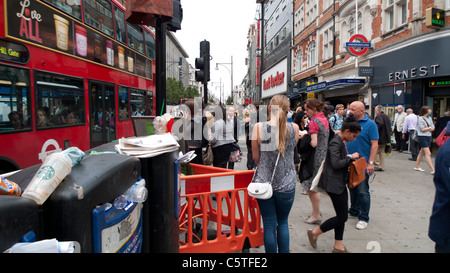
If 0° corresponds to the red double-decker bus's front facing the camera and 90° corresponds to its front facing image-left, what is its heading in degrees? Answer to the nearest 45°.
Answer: approximately 45°

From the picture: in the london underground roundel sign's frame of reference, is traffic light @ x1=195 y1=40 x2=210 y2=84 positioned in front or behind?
in front

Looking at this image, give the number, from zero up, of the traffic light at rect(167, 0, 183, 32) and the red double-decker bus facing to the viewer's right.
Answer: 0

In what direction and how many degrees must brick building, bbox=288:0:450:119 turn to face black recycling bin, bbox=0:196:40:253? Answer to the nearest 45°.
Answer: approximately 45° to its left

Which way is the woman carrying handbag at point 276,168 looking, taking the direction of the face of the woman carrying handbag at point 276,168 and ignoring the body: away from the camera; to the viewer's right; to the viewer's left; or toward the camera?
away from the camera

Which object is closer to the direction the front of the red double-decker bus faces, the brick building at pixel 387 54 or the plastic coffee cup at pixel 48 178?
the plastic coffee cup

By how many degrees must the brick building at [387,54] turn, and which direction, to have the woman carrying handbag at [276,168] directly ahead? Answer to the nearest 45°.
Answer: approximately 45° to its left

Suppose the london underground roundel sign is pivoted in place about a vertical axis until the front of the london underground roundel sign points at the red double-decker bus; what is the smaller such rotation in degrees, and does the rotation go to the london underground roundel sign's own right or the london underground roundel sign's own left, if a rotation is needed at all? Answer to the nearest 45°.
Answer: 0° — it already faces it

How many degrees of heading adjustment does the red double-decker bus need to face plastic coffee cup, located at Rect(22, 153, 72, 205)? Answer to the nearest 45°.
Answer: approximately 45° to its left

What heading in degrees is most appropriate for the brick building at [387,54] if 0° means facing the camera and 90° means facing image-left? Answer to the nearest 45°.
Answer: approximately 45°

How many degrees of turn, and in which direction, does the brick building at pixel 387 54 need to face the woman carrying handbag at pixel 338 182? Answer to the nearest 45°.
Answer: approximately 45° to its left
